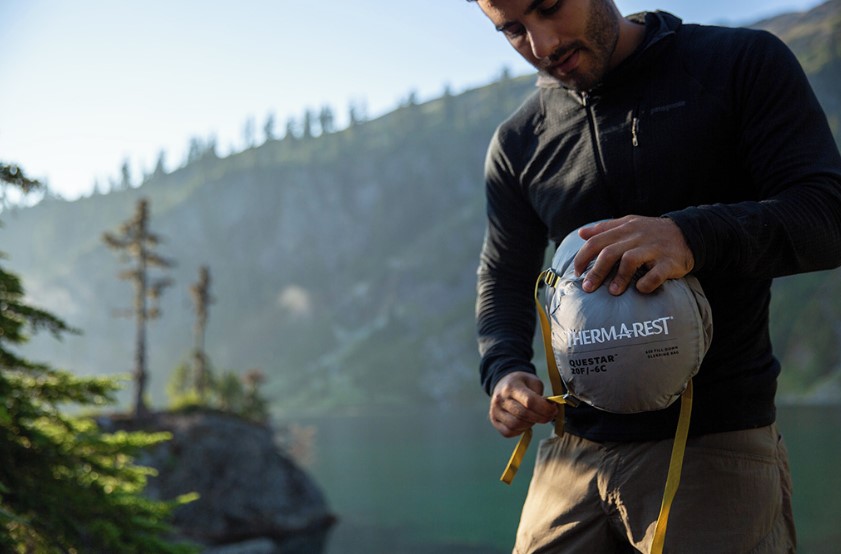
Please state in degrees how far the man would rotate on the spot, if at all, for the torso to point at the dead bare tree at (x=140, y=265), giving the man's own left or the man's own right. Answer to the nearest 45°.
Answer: approximately 90° to the man's own right

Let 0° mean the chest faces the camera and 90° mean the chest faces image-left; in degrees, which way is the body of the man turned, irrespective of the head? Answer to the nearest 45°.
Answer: approximately 45°

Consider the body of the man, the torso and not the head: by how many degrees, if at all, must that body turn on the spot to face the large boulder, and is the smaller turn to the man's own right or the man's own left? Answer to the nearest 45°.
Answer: approximately 90° to the man's own right

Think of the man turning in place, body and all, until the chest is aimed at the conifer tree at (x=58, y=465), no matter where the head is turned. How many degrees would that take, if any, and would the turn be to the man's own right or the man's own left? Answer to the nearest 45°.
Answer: approximately 90° to the man's own right

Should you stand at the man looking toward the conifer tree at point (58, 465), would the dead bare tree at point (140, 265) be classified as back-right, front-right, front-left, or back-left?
front-right

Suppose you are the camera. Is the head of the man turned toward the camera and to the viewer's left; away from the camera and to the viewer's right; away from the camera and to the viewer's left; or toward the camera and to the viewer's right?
toward the camera and to the viewer's left
